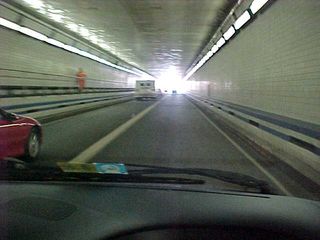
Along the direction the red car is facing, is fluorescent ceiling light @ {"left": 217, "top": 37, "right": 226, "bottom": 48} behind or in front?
in front

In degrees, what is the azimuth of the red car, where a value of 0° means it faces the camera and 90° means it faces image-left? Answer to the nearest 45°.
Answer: approximately 225°

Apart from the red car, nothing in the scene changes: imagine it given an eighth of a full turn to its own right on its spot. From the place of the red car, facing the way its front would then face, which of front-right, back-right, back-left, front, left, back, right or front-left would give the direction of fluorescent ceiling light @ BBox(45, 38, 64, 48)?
left

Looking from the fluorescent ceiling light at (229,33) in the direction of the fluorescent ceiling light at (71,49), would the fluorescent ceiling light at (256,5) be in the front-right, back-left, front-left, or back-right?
back-left

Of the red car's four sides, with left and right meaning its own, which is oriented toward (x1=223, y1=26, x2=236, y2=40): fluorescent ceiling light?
front

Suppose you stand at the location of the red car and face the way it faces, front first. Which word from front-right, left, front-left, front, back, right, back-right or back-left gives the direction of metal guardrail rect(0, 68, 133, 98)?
front-left

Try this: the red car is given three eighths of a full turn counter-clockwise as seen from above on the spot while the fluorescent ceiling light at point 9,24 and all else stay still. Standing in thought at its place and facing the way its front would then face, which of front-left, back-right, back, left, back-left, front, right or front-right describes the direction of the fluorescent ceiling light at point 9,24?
right

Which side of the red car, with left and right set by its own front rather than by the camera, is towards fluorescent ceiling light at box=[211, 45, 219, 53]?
front

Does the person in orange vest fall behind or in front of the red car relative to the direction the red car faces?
in front
